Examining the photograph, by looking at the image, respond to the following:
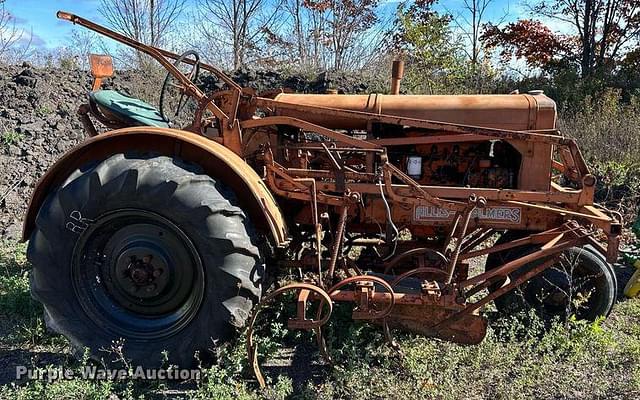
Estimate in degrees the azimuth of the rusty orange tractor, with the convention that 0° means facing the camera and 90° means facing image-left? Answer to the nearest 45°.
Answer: approximately 270°

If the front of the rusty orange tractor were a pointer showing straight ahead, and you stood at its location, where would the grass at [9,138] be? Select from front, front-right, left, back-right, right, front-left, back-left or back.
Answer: back-left
